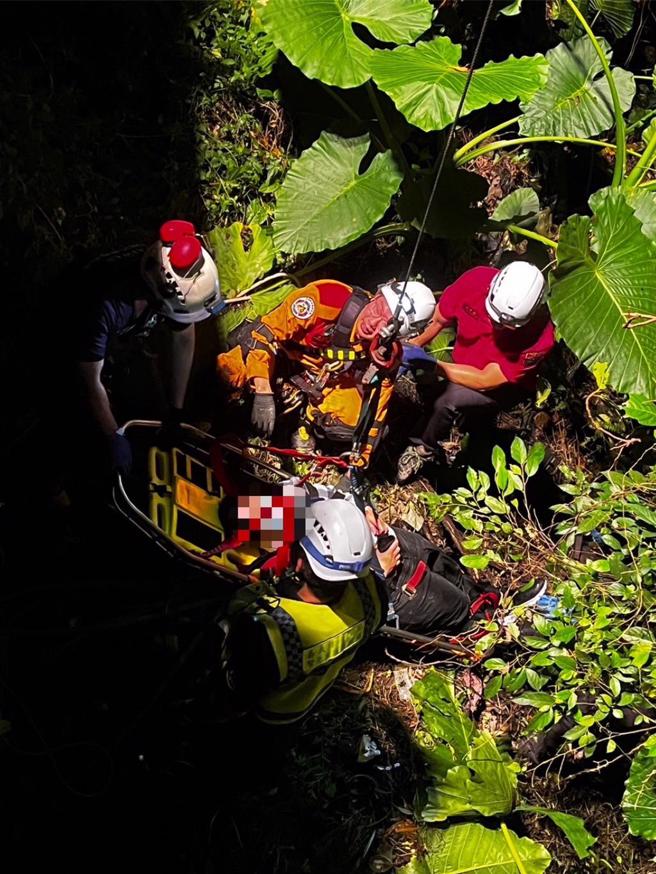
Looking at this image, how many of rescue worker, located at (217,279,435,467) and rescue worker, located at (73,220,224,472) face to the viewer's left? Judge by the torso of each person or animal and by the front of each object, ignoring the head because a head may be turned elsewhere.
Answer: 0

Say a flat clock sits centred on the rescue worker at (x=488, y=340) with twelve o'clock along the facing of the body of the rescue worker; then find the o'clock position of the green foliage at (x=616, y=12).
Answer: The green foliage is roughly at 5 o'clock from the rescue worker.

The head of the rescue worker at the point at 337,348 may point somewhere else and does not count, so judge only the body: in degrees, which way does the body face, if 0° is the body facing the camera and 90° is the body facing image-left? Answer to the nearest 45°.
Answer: approximately 0°

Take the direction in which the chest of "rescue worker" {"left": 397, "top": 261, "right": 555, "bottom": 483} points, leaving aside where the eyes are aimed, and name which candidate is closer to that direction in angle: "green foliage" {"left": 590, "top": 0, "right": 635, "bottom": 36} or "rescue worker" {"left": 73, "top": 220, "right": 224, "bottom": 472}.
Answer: the rescue worker

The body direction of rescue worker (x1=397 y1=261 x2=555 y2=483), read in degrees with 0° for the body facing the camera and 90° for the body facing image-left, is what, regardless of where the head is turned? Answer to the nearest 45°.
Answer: approximately 45°

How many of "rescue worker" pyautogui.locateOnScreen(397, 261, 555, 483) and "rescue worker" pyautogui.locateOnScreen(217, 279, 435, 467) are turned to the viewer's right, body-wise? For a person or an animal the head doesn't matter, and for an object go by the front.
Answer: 0

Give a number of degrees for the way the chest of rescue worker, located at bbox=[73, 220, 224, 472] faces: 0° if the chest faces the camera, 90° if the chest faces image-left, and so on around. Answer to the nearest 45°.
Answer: approximately 315°

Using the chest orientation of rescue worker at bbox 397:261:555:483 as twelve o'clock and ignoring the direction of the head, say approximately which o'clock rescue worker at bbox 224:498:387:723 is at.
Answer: rescue worker at bbox 224:498:387:723 is roughly at 11 o'clock from rescue worker at bbox 397:261:555:483.

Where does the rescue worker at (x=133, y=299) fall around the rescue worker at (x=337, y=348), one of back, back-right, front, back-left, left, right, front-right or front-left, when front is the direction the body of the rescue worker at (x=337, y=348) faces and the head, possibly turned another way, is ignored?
front-right

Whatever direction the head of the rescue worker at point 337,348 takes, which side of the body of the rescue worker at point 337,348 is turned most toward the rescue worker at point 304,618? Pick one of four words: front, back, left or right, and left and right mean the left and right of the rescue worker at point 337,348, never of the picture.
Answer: front
